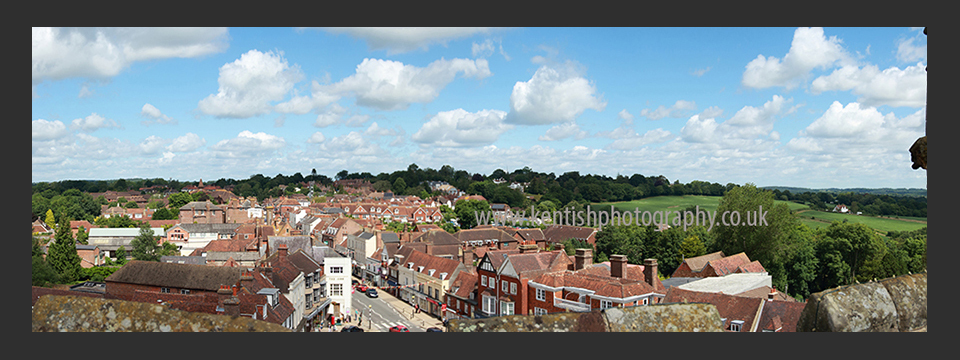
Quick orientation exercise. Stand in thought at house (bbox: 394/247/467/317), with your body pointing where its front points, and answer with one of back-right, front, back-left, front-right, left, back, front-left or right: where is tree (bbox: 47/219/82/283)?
front-right

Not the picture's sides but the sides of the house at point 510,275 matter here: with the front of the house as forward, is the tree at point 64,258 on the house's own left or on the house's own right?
on the house's own right

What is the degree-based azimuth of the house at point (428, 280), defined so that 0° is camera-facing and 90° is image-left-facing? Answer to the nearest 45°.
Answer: approximately 45°

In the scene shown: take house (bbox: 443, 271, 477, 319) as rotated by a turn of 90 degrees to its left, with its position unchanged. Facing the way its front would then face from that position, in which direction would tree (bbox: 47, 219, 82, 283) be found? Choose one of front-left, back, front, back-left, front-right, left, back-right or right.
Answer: back-right

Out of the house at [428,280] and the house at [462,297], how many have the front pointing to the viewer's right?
0

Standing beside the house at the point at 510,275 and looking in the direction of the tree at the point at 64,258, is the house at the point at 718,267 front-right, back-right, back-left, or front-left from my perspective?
back-right
